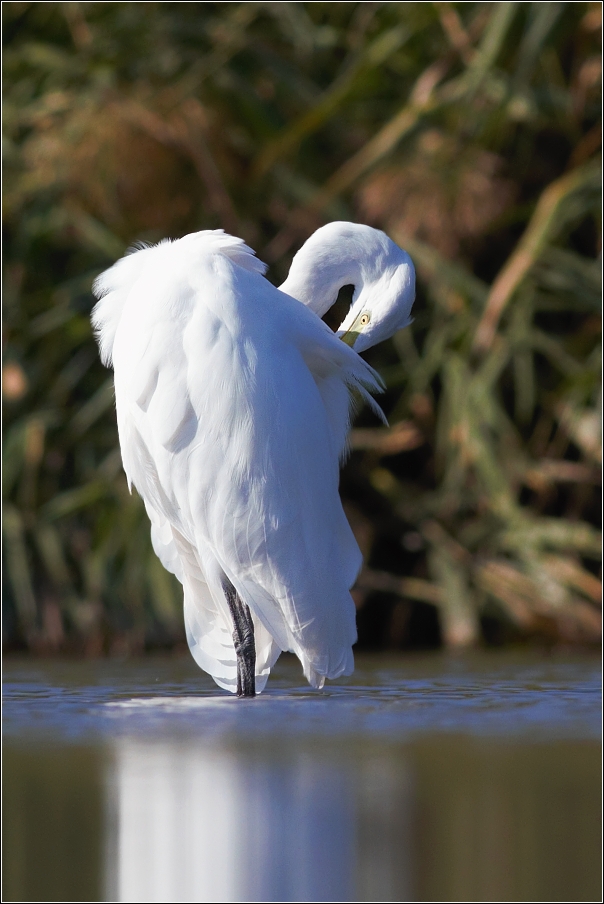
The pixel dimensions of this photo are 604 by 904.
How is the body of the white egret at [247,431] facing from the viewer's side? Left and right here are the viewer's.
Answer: facing away from the viewer and to the right of the viewer
